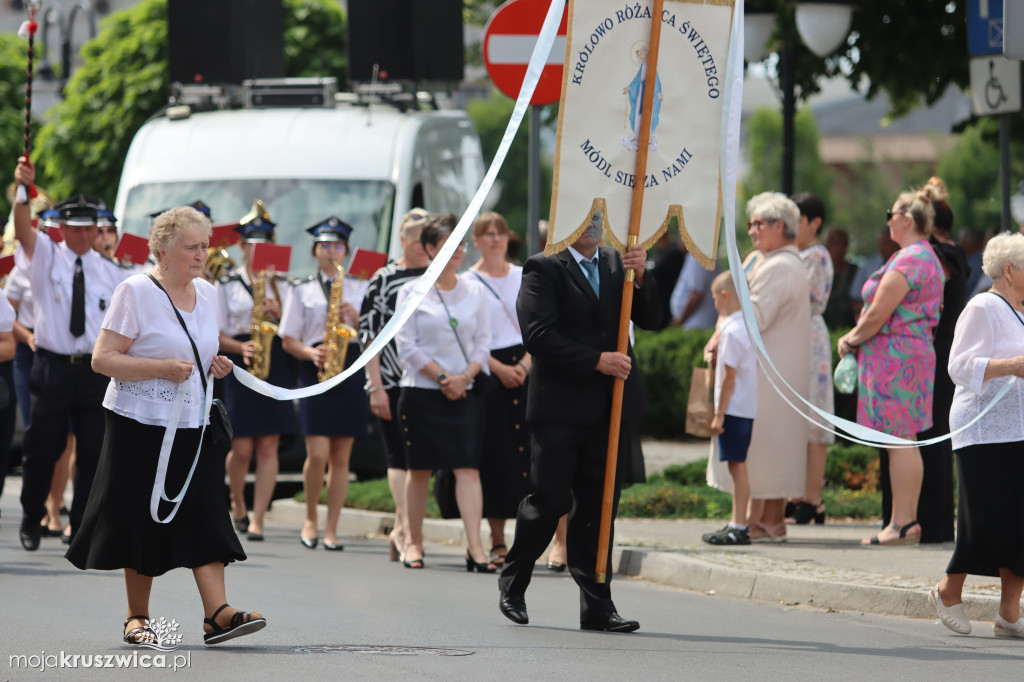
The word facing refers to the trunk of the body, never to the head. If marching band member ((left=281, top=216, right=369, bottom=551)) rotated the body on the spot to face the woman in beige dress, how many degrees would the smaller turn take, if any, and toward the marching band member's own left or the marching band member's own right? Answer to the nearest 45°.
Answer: approximately 90° to the marching band member's own left

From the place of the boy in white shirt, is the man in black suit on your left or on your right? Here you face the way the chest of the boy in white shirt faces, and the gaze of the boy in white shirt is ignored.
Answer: on your left

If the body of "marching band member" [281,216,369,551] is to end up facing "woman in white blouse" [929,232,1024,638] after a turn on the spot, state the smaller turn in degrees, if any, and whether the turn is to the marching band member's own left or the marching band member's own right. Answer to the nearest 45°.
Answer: approximately 45° to the marching band member's own left

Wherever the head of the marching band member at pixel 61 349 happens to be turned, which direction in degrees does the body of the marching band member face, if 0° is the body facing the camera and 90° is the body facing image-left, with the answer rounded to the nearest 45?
approximately 0°

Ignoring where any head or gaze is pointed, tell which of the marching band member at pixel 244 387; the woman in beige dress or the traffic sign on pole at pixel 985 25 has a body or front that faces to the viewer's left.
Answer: the woman in beige dress

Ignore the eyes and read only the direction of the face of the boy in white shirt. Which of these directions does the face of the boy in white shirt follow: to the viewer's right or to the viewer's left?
to the viewer's left

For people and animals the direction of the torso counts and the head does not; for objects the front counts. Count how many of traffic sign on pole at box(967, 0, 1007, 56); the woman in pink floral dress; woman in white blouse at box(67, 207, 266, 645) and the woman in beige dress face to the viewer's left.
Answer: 2

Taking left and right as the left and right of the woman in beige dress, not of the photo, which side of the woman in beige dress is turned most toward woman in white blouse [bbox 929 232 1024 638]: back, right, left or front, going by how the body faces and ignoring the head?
left

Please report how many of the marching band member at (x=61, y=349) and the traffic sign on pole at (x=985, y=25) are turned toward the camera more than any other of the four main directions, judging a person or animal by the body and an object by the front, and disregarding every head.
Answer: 2

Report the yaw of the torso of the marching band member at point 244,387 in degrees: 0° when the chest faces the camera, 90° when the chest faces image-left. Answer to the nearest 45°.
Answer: approximately 0°

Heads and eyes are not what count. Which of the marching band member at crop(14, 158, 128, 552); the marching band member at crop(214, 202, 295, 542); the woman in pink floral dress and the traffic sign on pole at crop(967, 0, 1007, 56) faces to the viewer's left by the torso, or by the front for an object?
the woman in pink floral dress

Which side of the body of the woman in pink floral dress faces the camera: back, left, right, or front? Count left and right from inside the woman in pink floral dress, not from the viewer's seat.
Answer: left

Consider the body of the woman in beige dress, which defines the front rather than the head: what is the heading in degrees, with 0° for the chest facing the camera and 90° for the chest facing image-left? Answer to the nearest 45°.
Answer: approximately 90°

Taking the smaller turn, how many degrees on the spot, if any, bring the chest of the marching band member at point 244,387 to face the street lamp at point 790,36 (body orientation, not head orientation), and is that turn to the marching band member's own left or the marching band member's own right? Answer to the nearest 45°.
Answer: approximately 135° to the marching band member's own left
